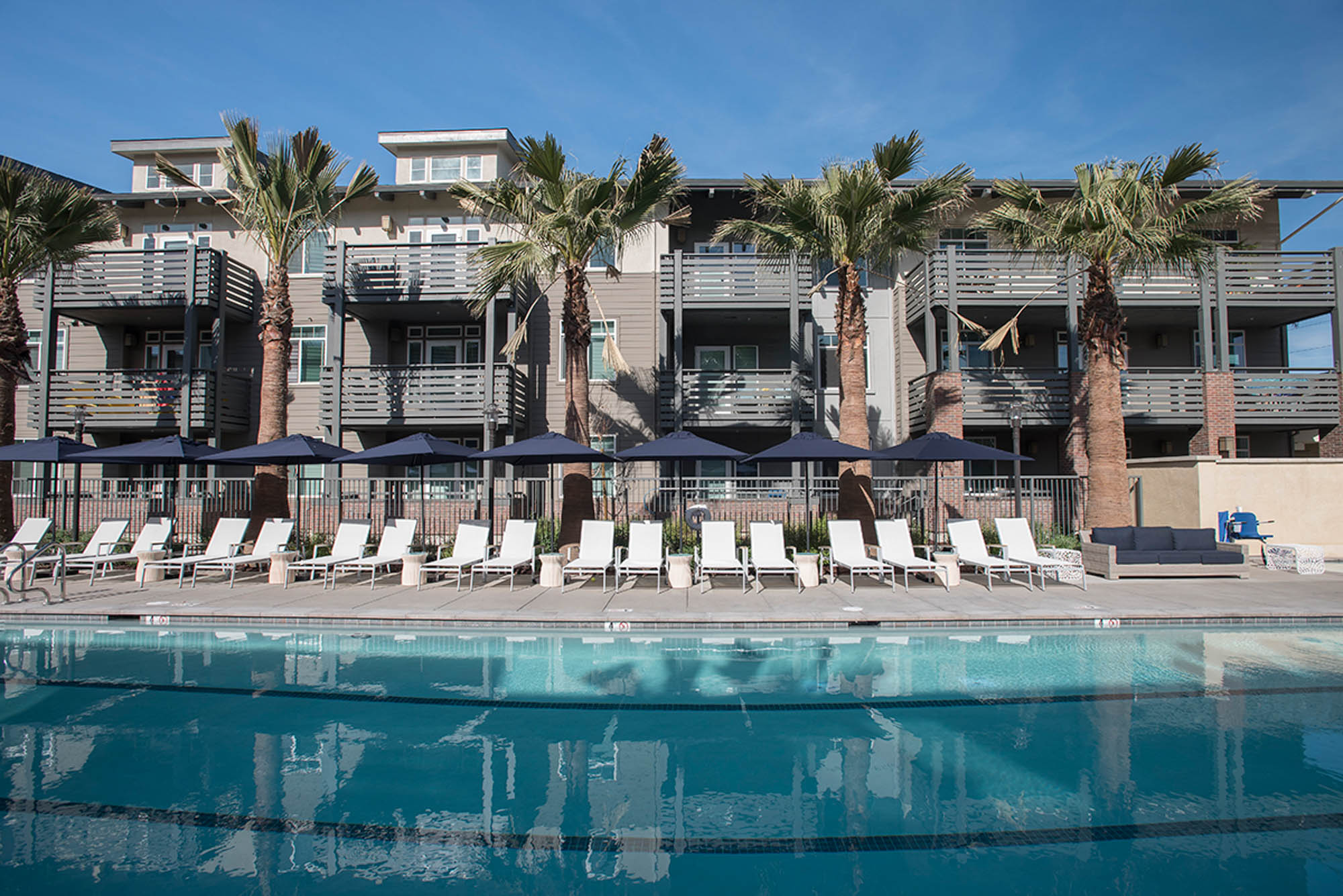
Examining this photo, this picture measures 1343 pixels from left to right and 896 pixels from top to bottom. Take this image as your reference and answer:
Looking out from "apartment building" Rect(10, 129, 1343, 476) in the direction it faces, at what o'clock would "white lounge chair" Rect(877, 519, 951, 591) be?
The white lounge chair is roughly at 11 o'clock from the apartment building.

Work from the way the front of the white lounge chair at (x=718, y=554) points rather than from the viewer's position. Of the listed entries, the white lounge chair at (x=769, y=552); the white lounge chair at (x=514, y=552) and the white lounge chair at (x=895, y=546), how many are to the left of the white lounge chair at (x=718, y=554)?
2

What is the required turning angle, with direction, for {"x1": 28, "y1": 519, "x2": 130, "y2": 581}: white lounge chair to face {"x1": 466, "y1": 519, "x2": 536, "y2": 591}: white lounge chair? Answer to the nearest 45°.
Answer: approximately 90° to its left
